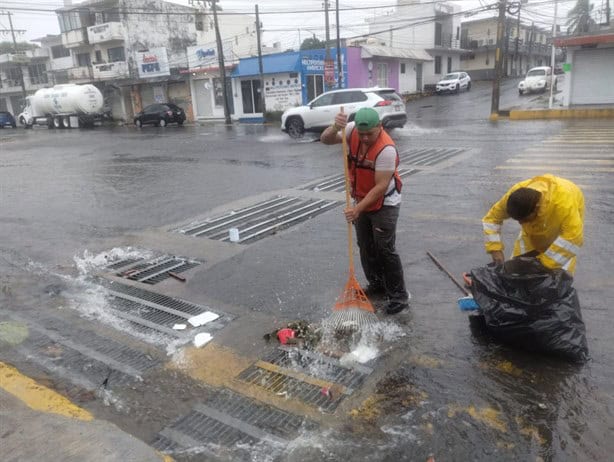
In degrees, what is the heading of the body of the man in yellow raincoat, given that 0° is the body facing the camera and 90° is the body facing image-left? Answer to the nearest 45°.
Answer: approximately 45°

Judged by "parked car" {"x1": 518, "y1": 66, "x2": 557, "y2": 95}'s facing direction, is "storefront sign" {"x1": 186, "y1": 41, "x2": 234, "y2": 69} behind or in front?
in front

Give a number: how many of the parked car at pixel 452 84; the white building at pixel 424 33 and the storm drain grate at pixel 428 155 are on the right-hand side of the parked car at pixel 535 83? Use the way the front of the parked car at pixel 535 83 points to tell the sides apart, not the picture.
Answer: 2

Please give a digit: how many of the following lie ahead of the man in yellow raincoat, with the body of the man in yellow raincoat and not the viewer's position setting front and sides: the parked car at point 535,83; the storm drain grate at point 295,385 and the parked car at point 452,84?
1

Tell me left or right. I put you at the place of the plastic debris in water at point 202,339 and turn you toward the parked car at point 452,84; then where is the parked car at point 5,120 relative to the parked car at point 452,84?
left

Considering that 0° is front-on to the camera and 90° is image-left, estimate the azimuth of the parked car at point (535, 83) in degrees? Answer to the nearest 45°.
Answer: approximately 45°

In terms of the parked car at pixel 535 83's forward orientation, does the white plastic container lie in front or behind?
in front

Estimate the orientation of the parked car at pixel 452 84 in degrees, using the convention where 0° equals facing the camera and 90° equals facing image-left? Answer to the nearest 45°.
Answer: approximately 45°

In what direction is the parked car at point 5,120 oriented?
to the viewer's left
